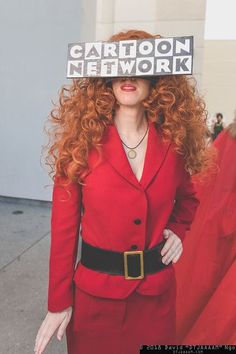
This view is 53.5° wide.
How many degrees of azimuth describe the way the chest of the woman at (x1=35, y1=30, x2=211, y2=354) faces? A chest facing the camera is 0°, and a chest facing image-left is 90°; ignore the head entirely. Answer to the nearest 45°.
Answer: approximately 0°
